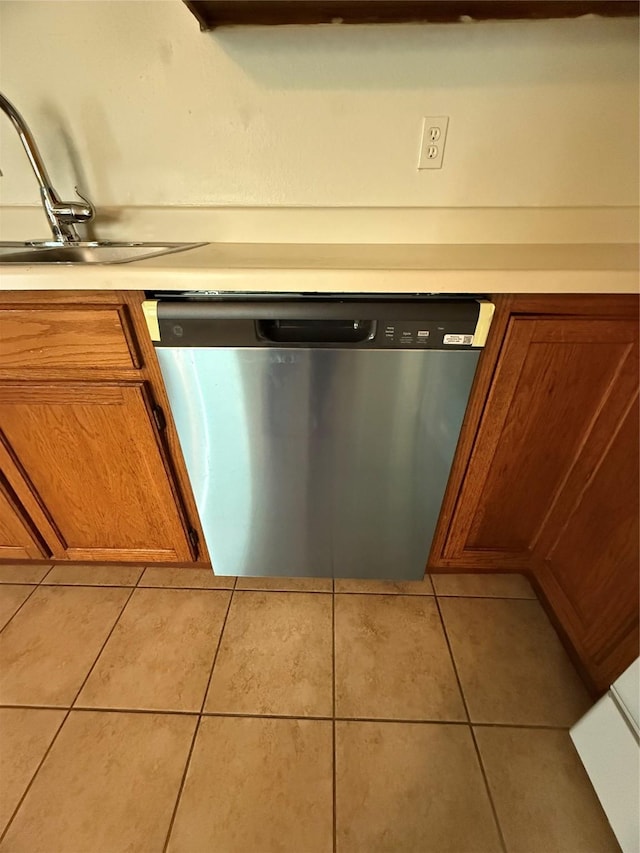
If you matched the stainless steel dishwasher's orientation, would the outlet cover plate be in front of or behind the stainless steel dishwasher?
behind

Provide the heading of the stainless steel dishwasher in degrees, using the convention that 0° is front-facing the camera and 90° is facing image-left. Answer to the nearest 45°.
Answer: approximately 0°

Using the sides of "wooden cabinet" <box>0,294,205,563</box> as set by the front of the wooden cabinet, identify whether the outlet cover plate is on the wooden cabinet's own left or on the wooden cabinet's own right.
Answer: on the wooden cabinet's own left

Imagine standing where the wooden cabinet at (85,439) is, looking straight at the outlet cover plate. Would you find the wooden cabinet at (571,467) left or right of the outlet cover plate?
right

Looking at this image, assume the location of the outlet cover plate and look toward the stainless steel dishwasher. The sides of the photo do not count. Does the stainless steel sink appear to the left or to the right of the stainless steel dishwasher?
right

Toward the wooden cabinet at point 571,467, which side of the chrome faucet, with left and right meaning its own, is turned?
left

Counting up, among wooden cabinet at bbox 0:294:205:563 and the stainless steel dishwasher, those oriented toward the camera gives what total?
2

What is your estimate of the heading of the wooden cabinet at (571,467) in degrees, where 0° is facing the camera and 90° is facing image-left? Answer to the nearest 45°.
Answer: approximately 45°
